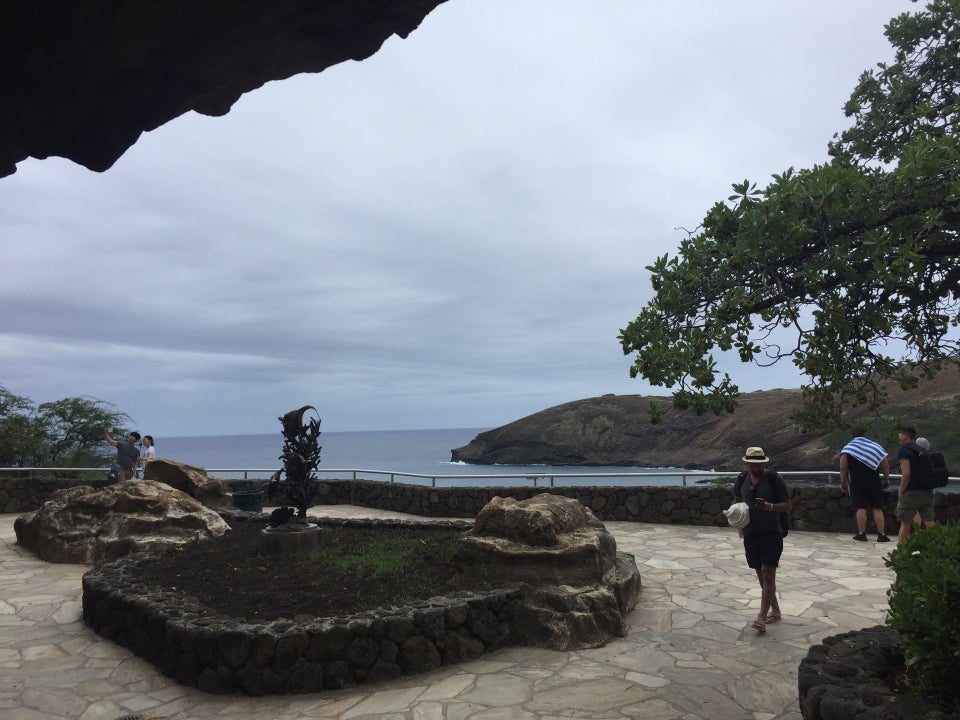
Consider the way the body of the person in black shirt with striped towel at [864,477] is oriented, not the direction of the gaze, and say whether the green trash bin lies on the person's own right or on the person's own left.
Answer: on the person's own left

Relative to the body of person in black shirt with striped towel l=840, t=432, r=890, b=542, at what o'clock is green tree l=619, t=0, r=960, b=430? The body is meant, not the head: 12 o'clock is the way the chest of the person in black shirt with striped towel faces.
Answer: The green tree is roughly at 6 o'clock from the person in black shirt with striped towel.

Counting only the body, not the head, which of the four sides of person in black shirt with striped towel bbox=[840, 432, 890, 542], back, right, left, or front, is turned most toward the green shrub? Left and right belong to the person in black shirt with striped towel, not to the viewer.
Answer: back

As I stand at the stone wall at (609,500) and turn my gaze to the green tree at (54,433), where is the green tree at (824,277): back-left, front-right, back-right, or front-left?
back-left

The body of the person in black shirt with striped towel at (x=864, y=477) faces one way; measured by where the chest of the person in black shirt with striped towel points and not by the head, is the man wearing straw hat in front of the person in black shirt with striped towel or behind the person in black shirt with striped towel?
behind

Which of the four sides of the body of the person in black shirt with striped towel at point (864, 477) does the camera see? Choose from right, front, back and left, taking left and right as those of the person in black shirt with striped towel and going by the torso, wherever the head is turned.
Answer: back

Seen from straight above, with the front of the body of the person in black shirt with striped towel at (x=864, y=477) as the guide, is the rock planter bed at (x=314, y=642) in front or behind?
behind

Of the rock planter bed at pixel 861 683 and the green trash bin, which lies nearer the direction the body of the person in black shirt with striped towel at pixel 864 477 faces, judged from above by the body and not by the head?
the green trash bin

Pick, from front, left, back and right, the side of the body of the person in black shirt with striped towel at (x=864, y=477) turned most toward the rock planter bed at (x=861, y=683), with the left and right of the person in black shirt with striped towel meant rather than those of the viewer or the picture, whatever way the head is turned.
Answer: back
